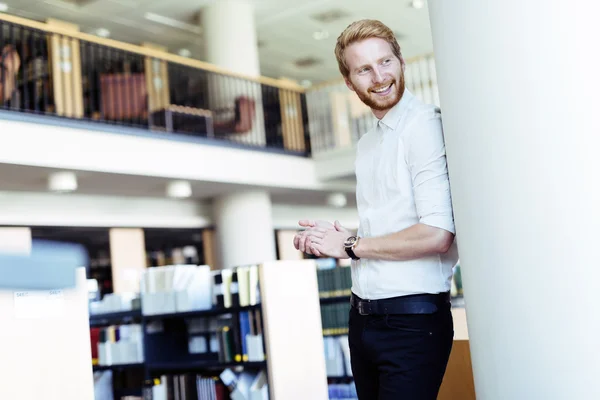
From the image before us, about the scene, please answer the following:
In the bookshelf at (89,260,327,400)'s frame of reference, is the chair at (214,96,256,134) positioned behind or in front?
behind

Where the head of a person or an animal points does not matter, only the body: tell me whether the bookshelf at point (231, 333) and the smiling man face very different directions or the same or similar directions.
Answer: same or similar directions

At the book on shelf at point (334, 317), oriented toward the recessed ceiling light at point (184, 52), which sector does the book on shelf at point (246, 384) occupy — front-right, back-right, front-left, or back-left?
back-left

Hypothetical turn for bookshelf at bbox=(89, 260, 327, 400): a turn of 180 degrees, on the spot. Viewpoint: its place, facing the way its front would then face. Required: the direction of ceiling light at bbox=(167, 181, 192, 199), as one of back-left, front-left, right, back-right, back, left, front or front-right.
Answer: front-left

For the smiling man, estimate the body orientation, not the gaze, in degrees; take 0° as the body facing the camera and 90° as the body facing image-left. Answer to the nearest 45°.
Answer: approximately 45°

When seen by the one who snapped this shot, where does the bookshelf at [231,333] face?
facing the viewer and to the left of the viewer

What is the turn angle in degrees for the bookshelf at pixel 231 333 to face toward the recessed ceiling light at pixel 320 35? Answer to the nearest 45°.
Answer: approximately 135° to its right

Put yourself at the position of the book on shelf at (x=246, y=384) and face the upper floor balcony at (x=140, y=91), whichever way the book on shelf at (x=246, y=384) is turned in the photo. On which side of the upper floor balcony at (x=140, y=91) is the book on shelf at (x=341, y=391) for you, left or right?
right

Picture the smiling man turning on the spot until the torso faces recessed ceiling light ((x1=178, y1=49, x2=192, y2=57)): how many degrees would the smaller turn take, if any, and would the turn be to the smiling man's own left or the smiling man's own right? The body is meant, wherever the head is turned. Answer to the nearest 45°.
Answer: approximately 135° to the smiling man's own right

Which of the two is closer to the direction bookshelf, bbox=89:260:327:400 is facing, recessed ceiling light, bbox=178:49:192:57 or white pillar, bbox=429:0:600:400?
the white pillar

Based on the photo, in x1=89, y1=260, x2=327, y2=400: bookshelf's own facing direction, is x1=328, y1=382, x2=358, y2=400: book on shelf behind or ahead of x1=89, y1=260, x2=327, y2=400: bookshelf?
behind

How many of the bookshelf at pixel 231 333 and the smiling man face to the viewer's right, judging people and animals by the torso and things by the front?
0
